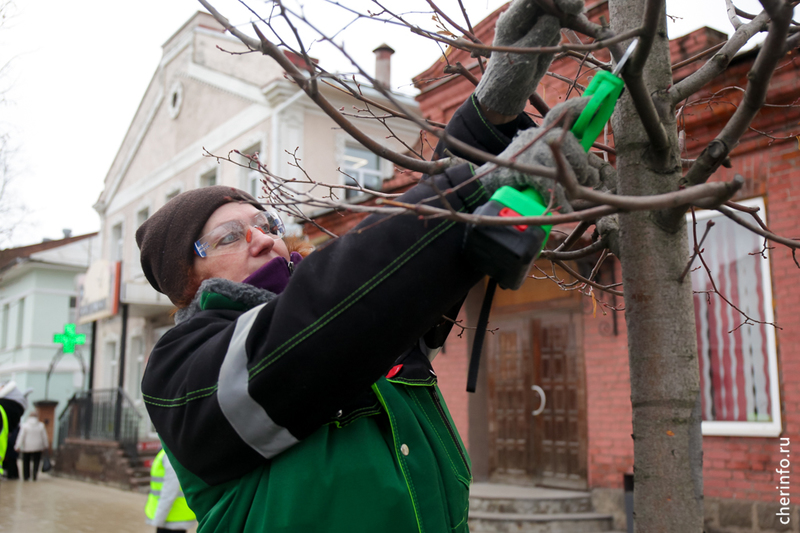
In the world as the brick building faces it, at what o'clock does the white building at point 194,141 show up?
The white building is roughly at 3 o'clock from the brick building.

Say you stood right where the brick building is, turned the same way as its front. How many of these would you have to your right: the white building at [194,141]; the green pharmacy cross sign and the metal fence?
3

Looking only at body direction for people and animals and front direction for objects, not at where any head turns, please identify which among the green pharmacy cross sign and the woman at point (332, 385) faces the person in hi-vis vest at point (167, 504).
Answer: the green pharmacy cross sign

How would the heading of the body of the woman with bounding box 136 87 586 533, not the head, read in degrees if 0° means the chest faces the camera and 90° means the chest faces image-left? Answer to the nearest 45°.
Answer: approximately 315°

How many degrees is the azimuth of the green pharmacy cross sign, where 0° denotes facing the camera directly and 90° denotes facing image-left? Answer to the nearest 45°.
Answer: approximately 0°

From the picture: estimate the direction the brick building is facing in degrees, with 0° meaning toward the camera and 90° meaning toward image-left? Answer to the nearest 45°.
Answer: approximately 45°

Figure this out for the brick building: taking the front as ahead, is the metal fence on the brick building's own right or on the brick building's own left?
on the brick building's own right
